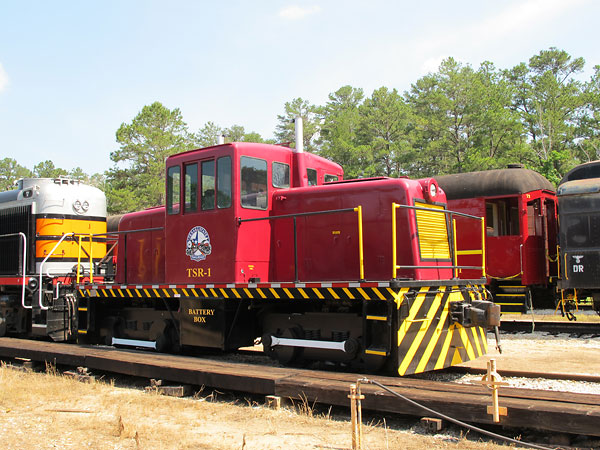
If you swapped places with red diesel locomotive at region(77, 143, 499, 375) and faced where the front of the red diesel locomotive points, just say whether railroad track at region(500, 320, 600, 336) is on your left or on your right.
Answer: on your left

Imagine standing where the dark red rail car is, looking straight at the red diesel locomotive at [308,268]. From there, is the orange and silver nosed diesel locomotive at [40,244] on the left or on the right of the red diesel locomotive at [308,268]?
right

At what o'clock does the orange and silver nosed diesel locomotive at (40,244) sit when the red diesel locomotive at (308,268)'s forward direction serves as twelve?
The orange and silver nosed diesel locomotive is roughly at 6 o'clock from the red diesel locomotive.

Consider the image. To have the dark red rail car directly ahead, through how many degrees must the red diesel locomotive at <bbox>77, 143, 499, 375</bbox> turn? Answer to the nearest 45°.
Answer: approximately 90° to its left

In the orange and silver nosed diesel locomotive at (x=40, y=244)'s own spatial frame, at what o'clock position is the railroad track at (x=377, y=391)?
The railroad track is roughly at 1 o'clock from the orange and silver nosed diesel locomotive.

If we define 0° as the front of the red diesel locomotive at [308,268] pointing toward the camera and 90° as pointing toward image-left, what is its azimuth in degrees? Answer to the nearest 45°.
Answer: approximately 315°
